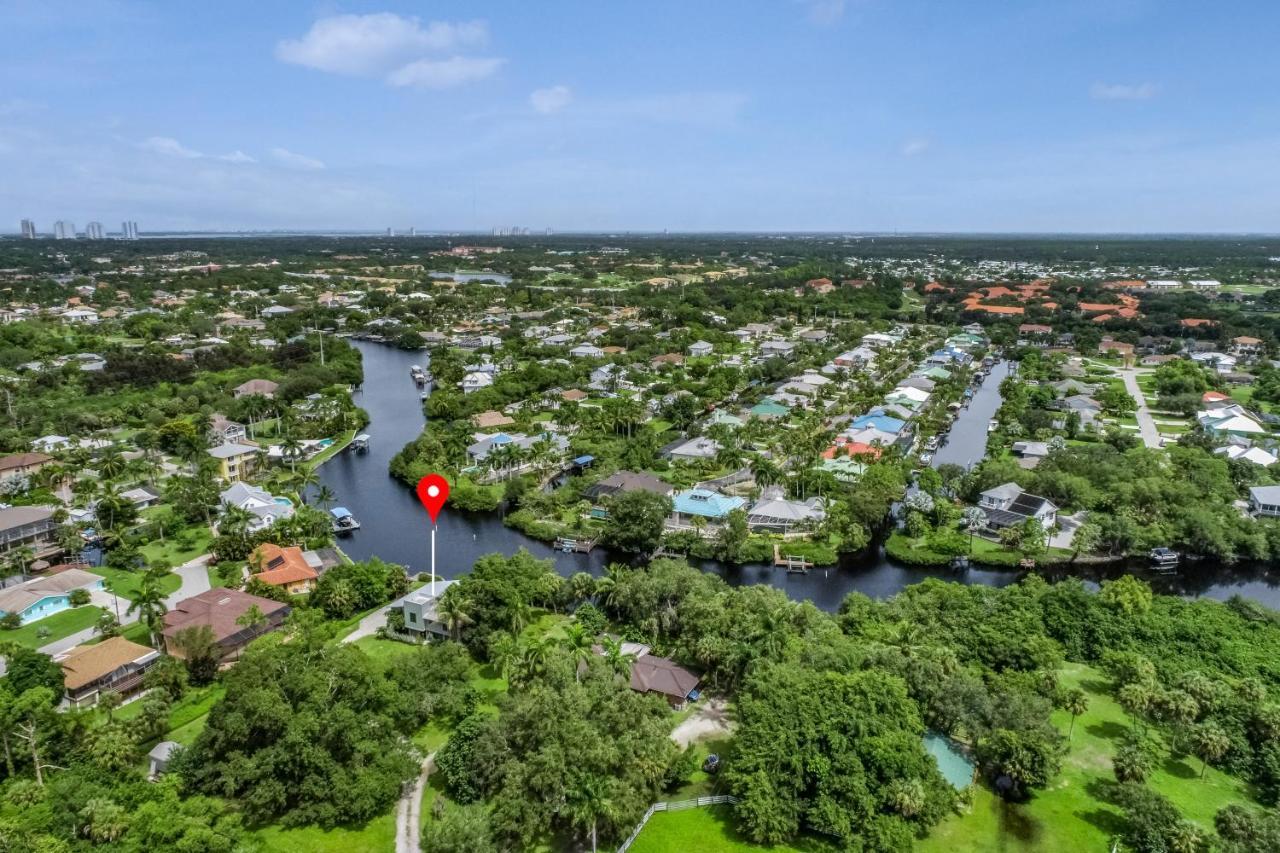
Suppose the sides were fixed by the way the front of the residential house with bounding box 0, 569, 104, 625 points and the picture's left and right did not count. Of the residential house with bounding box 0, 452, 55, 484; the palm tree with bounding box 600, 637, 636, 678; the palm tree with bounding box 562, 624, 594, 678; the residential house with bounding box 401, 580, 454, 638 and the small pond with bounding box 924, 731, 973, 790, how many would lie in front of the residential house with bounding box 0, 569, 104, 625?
4

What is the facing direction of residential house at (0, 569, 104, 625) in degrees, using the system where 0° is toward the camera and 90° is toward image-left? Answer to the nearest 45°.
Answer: approximately 315°

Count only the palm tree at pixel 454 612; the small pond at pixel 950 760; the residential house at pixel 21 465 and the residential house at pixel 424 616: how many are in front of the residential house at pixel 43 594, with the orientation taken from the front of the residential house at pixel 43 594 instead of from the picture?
3

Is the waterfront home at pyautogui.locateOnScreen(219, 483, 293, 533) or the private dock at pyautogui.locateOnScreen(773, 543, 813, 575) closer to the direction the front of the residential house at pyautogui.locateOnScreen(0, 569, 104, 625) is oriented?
the private dock

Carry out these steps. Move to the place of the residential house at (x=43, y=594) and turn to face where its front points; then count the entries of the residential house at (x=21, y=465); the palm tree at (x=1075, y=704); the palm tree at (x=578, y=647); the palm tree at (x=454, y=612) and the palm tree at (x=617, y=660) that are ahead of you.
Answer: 4

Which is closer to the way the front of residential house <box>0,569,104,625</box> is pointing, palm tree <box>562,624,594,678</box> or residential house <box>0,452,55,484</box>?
the palm tree

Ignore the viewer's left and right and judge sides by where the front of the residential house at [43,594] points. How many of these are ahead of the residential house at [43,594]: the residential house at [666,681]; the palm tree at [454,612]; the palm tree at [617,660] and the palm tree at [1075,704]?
4
